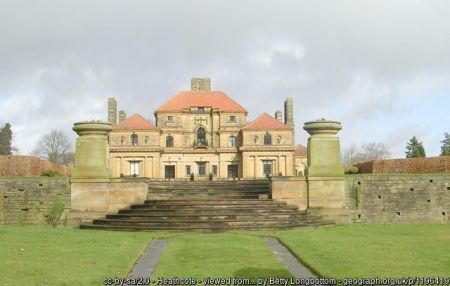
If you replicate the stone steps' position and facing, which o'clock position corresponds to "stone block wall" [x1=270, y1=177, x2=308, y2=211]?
The stone block wall is roughly at 8 o'clock from the stone steps.

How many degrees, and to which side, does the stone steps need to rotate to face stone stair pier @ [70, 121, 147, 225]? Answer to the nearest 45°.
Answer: approximately 90° to its right

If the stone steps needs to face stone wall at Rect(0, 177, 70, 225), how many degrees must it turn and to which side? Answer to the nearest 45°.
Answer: approximately 90° to its right

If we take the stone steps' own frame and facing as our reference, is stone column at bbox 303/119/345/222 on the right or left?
on its left

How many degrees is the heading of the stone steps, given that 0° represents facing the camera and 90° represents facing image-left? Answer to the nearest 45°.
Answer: approximately 0°

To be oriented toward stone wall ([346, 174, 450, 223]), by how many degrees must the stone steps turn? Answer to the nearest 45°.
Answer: approximately 135° to its left

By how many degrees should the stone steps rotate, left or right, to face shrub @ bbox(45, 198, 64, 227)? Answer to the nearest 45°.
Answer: approximately 90° to its right

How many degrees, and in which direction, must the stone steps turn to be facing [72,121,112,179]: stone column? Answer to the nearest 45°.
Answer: approximately 90° to its right

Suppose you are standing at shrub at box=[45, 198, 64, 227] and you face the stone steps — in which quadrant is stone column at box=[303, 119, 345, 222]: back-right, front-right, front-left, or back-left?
front-left
